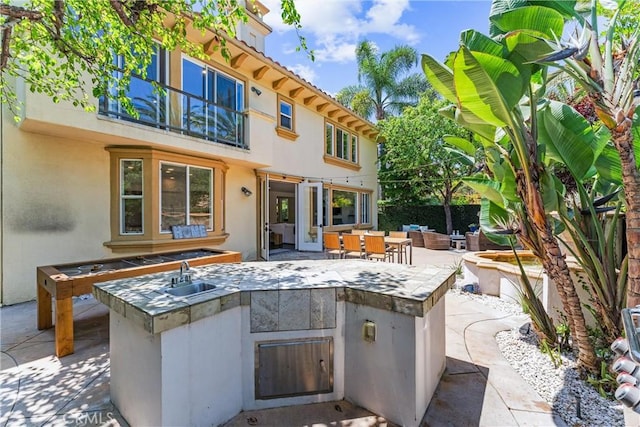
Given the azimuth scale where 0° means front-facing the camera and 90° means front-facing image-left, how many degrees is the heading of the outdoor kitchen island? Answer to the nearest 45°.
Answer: approximately 0°

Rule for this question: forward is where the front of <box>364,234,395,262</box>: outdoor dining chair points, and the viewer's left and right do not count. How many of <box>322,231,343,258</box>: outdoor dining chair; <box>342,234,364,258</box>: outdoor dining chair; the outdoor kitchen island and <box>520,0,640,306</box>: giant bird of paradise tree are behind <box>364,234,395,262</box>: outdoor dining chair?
2

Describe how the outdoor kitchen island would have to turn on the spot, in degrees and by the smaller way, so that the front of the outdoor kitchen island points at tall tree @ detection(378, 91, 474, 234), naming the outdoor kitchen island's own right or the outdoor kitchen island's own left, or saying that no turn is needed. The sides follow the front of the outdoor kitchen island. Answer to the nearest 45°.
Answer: approximately 135° to the outdoor kitchen island's own left

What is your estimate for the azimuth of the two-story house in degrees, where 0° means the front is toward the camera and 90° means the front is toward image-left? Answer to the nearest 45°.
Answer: approximately 315°

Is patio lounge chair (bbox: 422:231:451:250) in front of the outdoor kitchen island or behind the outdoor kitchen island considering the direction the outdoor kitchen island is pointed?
behind

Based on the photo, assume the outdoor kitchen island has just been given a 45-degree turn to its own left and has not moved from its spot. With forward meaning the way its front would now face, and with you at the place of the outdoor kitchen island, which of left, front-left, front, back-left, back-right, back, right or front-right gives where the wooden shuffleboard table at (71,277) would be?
back

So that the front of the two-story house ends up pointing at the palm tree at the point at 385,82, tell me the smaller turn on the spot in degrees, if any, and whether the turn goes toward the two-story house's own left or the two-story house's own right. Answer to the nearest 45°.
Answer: approximately 90° to the two-story house's own left
